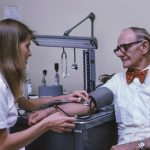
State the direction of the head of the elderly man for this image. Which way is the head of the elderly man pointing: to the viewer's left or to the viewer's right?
to the viewer's left

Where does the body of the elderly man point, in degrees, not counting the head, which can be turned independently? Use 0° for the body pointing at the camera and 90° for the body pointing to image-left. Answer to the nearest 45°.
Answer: approximately 45°
